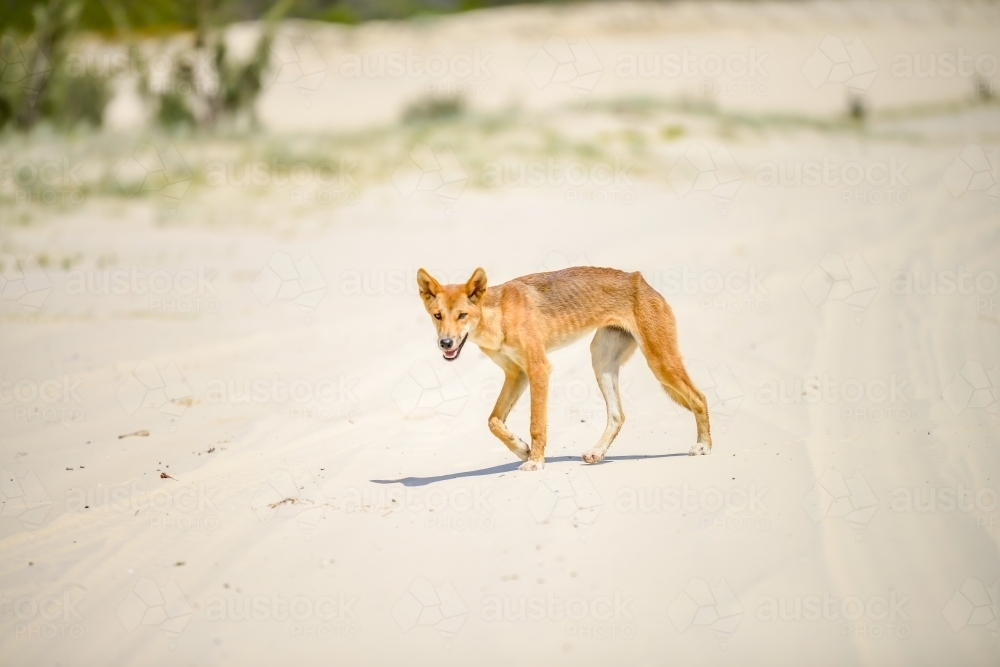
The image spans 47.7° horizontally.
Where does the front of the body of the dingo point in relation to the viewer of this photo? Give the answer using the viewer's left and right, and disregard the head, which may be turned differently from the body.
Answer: facing the viewer and to the left of the viewer
